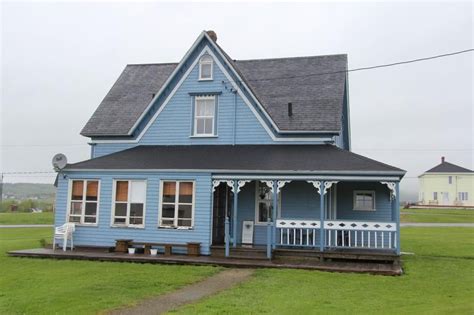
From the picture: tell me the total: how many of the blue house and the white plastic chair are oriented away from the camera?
0

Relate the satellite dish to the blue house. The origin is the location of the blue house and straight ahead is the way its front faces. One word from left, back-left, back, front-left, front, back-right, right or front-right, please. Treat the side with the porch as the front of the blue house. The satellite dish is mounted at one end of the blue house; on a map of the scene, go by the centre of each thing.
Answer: right

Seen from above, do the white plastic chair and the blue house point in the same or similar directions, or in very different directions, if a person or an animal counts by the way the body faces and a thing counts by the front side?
same or similar directions

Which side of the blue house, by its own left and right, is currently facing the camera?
front

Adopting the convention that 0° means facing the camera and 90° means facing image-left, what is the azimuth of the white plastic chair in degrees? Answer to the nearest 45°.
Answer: approximately 45°

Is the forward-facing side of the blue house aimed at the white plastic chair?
no
